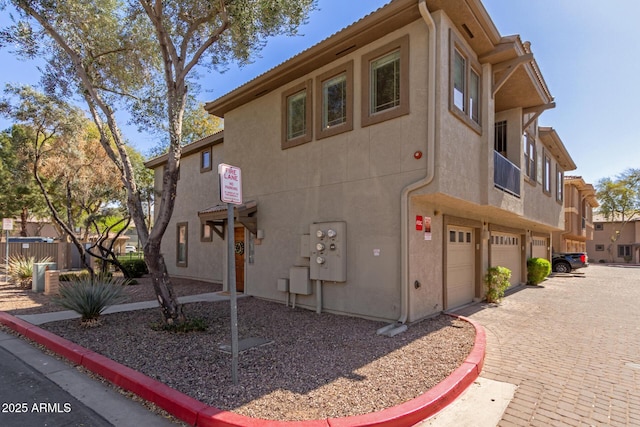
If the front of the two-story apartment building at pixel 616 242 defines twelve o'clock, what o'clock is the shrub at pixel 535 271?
The shrub is roughly at 12 o'clock from the two-story apartment building.

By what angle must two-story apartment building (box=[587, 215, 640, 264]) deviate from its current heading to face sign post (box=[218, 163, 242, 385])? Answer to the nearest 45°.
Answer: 0° — it already faces it

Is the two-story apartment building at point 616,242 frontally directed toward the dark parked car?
yes

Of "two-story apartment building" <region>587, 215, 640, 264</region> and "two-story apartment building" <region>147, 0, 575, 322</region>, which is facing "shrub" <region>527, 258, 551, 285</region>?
"two-story apartment building" <region>587, 215, 640, 264</region>

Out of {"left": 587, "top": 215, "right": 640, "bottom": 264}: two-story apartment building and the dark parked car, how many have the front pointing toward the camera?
1
